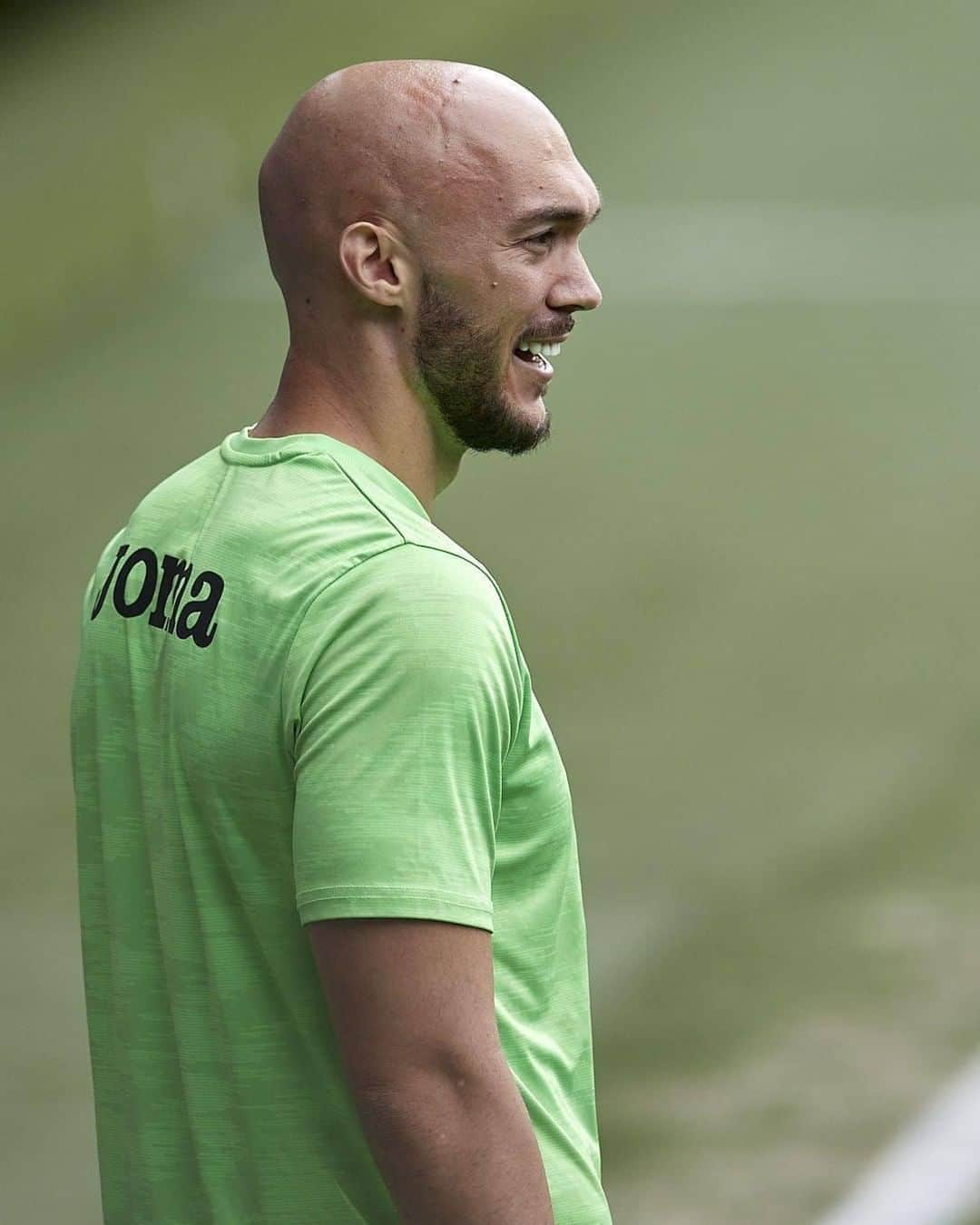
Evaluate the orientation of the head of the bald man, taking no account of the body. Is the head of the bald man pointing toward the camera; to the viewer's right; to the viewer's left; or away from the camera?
to the viewer's right

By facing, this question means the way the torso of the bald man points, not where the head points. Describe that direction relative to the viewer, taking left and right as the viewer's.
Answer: facing away from the viewer and to the right of the viewer
